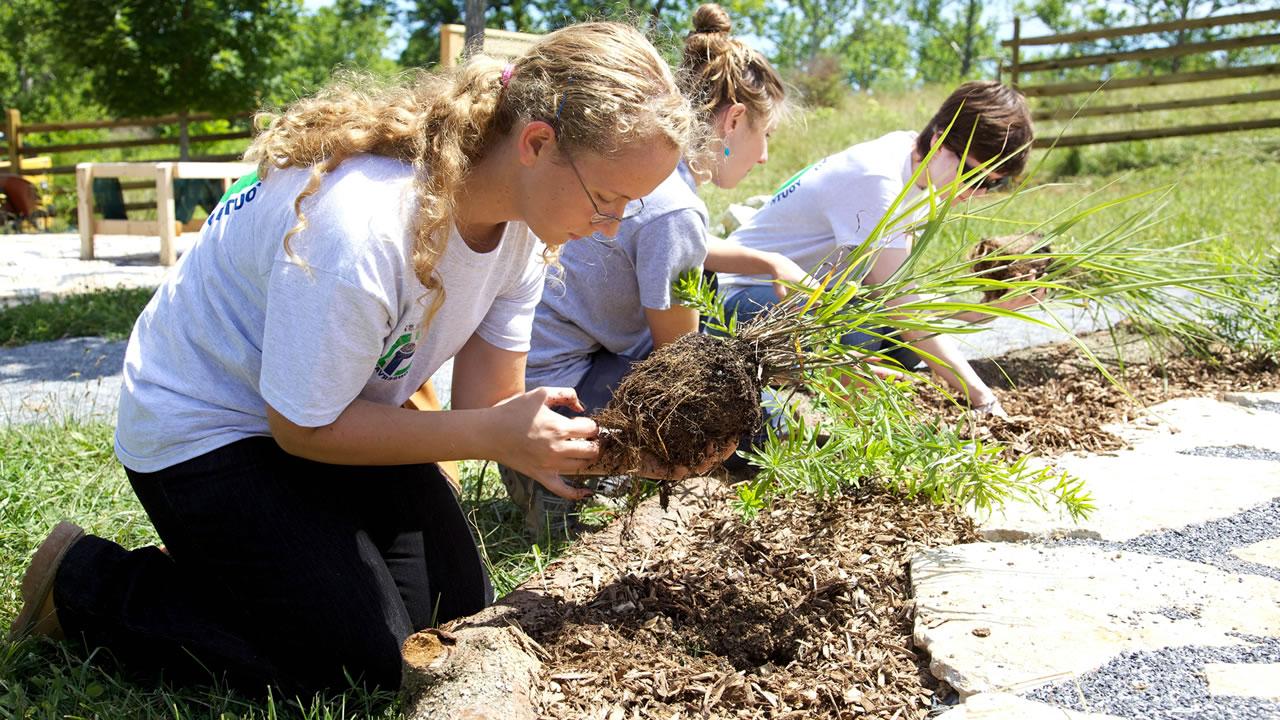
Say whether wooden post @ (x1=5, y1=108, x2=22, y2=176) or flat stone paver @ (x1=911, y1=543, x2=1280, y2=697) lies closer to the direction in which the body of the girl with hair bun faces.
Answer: the flat stone paver

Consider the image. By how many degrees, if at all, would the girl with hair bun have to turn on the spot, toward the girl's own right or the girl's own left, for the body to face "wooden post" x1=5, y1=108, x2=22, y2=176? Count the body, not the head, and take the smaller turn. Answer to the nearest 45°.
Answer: approximately 135° to the girl's own left

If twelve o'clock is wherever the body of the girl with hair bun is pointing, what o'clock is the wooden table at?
The wooden table is roughly at 8 o'clock from the girl with hair bun.

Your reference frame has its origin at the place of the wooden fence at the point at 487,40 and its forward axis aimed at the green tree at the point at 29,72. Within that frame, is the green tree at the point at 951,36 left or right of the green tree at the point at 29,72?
right

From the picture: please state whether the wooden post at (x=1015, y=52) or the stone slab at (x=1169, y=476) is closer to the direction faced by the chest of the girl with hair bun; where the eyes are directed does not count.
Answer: the stone slab

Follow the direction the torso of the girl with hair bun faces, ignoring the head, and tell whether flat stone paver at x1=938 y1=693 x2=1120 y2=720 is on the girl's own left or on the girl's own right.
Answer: on the girl's own right

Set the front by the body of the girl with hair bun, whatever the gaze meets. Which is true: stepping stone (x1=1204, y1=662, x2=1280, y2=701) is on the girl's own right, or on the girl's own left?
on the girl's own right

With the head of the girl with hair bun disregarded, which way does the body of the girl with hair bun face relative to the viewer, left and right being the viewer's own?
facing to the right of the viewer

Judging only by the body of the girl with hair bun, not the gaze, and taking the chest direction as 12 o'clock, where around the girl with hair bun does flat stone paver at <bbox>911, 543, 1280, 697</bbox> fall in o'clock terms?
The flat stone paver is roughly at 2 o'clock from the girl with hair bun.
